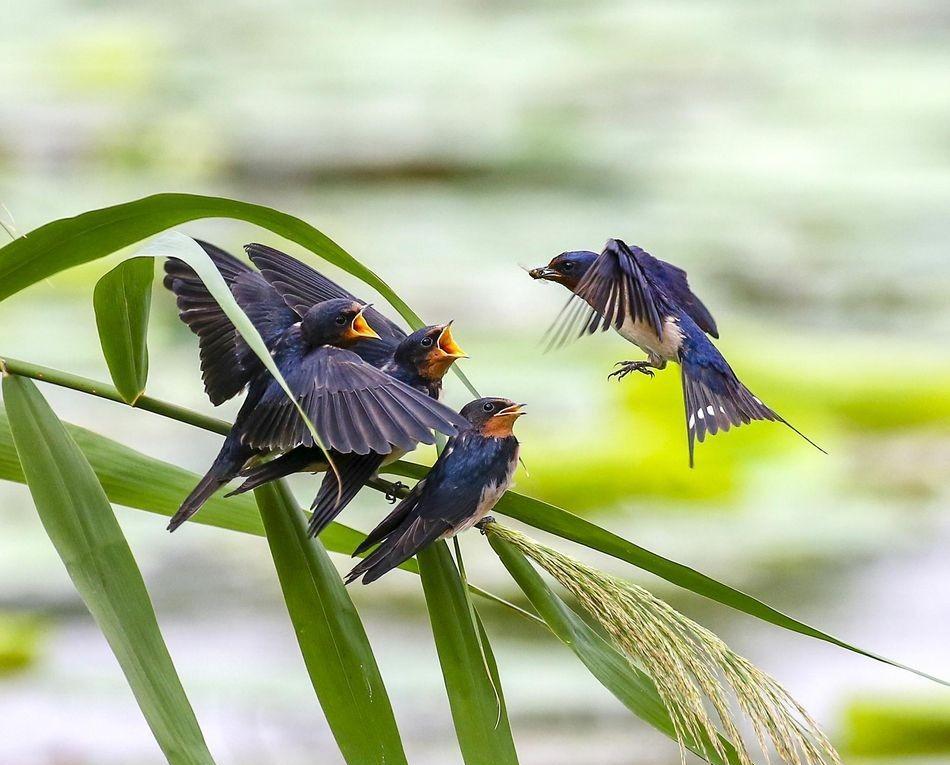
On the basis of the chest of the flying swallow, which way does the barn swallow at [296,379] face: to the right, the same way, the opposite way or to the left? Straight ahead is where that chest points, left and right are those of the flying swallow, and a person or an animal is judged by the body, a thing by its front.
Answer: the opposite way

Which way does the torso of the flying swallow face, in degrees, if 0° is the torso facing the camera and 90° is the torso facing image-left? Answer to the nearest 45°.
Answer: approximately 90°

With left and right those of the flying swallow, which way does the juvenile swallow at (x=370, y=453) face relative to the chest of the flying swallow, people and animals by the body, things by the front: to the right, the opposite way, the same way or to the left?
the opposite way

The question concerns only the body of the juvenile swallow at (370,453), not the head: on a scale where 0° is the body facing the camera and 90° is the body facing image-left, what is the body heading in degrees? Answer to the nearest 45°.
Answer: approximately 270°

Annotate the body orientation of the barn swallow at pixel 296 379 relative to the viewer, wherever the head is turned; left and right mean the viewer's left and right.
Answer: facing to the right of the viewer
